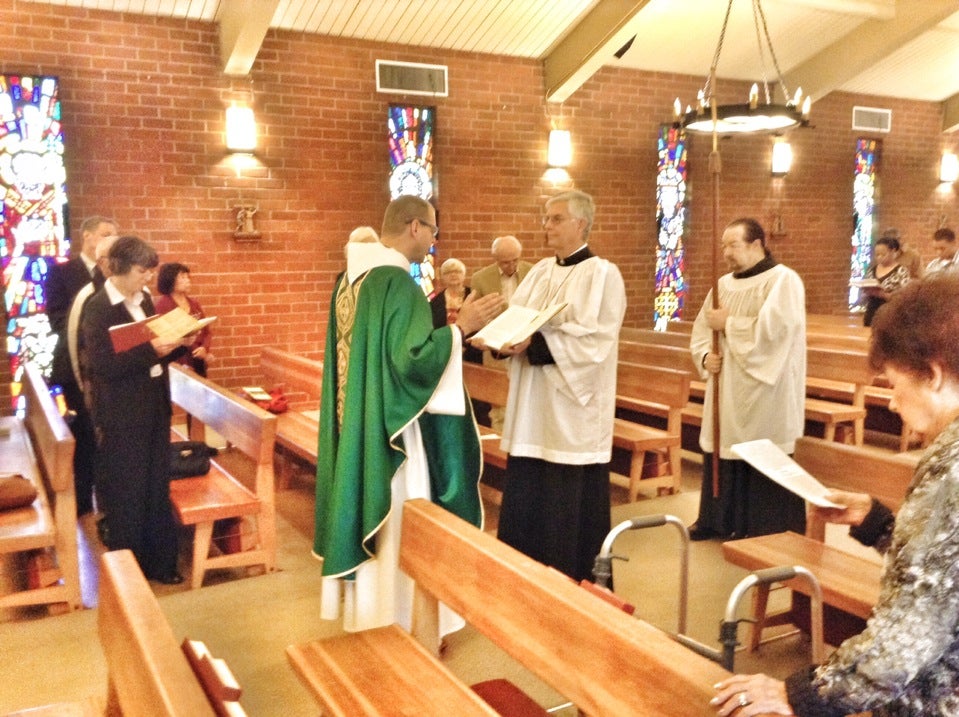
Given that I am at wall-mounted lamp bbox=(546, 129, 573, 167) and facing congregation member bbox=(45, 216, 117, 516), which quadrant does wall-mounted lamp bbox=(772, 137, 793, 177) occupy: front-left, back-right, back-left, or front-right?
back-left

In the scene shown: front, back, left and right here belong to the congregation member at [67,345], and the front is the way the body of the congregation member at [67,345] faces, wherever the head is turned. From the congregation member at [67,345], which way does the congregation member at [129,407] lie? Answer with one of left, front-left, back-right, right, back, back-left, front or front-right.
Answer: front-right

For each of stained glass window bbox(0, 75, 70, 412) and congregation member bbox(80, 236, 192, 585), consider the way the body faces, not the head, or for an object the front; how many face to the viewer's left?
0

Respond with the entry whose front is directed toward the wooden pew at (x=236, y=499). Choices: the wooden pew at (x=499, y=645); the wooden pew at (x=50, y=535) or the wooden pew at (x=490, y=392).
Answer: the wooden pew at (x=490, y=392)

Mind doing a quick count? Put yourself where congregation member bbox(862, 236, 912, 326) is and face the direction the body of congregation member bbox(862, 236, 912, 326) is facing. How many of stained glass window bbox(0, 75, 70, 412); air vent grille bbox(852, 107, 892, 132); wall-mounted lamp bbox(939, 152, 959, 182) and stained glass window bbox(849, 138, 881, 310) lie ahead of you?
1

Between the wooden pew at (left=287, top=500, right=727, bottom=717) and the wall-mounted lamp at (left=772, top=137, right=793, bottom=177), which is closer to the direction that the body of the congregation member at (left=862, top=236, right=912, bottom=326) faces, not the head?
the wooden pew

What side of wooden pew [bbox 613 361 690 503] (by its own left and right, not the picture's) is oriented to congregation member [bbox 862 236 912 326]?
back

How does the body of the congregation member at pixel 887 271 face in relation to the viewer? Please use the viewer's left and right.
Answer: facing the viewer and to the left of the viewer

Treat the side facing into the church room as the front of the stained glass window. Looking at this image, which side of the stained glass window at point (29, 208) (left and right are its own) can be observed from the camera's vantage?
front

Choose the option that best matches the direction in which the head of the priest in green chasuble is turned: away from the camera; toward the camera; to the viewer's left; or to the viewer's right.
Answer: to the viewer's right

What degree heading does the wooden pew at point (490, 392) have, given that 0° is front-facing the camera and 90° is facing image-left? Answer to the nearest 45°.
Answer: approximately 45°

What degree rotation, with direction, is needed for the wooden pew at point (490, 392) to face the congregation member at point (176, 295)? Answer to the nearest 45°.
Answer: approximately 90° to its right

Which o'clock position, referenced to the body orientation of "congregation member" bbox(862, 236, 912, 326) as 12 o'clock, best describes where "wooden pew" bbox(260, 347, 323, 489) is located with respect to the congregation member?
The wooden pew is roughly at 12 o'clock from the congregation member.

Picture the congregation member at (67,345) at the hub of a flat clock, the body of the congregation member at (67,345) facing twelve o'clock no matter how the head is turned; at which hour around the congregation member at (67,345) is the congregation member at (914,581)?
the congregation member at (914,581) is roughly at 1 o'clock from the congregation member at (67,345).

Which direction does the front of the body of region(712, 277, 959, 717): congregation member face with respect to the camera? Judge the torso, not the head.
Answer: to the viewer's left

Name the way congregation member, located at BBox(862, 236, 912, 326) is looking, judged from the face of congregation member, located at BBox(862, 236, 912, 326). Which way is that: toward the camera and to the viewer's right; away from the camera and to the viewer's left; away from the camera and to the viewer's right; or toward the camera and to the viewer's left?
toward the camera and to the viewer's left

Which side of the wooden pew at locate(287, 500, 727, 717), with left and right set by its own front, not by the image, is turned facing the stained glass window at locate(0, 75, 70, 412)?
right
